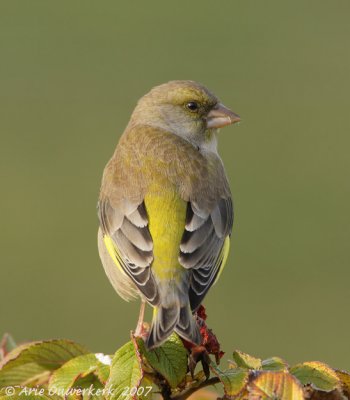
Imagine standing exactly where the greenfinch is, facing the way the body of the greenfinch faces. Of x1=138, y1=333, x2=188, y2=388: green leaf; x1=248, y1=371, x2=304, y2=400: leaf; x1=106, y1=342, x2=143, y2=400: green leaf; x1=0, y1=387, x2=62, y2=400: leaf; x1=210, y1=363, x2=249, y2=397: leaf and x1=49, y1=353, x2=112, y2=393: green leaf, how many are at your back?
6

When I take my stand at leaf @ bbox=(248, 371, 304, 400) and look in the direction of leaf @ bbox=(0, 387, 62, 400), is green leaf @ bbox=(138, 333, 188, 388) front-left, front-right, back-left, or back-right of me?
front-right

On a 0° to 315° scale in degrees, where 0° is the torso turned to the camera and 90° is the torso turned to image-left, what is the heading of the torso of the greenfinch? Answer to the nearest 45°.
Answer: approximately 180°

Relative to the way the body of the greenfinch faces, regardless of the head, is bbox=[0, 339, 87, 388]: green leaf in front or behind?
behind

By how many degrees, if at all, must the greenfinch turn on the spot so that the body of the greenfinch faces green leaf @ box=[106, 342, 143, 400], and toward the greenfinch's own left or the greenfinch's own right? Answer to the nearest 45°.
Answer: approximately 180°
